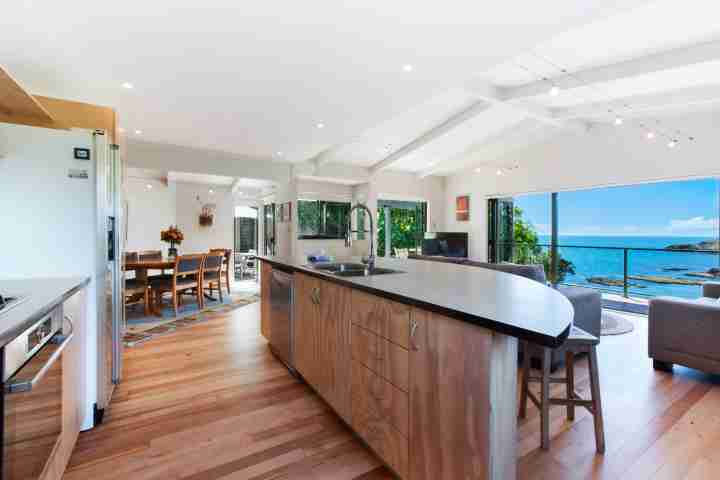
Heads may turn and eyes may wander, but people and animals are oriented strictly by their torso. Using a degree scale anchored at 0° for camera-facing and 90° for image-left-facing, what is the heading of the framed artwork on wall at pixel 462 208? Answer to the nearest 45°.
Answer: approximately 45°

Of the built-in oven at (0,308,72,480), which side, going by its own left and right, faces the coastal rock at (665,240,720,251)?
front

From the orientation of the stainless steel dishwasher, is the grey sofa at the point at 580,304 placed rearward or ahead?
rearward

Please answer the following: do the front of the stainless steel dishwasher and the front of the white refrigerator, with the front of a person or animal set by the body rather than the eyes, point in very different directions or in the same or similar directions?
very different directions

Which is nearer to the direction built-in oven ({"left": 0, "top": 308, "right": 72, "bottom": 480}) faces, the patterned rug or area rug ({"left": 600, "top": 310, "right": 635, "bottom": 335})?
the area rug

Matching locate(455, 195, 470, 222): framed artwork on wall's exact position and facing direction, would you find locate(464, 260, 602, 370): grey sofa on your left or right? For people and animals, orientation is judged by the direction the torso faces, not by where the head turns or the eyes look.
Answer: on your left

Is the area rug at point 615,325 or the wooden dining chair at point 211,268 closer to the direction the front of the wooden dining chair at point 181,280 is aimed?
the wooden dining chair

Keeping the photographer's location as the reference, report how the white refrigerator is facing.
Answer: facing to the right of the viewer

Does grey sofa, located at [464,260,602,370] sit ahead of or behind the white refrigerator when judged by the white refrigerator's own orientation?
ahead

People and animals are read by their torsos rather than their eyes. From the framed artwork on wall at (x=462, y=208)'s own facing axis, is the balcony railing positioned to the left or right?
on its left

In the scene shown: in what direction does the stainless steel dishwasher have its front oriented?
to the viewer's left

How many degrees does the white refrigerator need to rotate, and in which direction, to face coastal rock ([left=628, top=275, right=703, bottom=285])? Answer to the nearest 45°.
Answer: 0° — it already faces it

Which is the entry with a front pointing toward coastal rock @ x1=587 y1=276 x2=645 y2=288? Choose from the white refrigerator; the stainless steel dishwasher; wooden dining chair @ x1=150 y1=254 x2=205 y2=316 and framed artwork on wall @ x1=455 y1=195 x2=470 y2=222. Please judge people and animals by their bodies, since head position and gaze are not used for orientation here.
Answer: the white refrigerator

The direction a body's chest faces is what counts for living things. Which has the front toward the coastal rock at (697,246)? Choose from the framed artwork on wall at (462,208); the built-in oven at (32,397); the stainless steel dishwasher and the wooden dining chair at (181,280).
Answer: the built-in oven

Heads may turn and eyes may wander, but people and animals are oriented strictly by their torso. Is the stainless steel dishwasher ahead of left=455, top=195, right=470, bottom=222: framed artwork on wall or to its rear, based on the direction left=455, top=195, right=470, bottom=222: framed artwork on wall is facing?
ahead

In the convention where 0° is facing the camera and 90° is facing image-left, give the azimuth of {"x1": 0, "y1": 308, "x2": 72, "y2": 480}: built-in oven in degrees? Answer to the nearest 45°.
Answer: approximately 270°

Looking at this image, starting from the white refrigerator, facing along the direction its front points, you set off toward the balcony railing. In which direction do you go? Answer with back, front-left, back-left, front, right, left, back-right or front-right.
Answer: front

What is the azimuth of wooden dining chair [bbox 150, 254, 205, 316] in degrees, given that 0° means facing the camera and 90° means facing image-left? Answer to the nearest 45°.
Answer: approximately 135°
